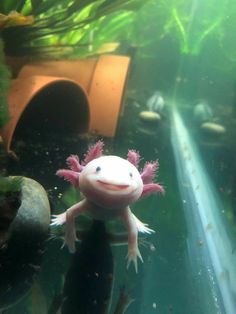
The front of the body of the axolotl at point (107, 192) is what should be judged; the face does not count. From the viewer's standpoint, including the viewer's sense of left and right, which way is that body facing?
facing the viewer

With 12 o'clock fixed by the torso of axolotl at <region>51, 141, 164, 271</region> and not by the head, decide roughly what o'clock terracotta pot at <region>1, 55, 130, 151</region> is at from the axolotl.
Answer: The terracotta pot is roughly at 6 o'clock from the axolotl.

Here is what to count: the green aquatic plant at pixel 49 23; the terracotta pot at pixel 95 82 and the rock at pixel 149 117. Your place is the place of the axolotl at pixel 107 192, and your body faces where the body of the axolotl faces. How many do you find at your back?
3

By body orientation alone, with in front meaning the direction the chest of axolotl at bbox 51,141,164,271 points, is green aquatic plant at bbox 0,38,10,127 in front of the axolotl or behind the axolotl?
behind

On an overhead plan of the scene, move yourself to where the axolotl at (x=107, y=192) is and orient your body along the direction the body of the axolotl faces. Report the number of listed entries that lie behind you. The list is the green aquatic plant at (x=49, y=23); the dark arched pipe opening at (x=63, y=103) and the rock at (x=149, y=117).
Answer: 3

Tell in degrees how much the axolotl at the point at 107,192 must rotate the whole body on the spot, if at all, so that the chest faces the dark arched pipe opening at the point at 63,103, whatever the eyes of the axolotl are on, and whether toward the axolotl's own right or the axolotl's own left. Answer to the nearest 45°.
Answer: approximately 180°

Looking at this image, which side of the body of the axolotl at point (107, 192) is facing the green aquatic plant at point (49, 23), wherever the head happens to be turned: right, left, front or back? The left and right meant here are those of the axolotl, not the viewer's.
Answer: back

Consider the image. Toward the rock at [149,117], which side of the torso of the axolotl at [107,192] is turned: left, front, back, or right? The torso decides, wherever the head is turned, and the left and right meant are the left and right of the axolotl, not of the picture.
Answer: back

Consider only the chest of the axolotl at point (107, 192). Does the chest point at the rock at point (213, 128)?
no

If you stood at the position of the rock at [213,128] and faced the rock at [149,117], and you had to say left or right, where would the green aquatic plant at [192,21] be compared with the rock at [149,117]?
right

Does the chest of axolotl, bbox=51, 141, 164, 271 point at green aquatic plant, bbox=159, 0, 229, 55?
no
